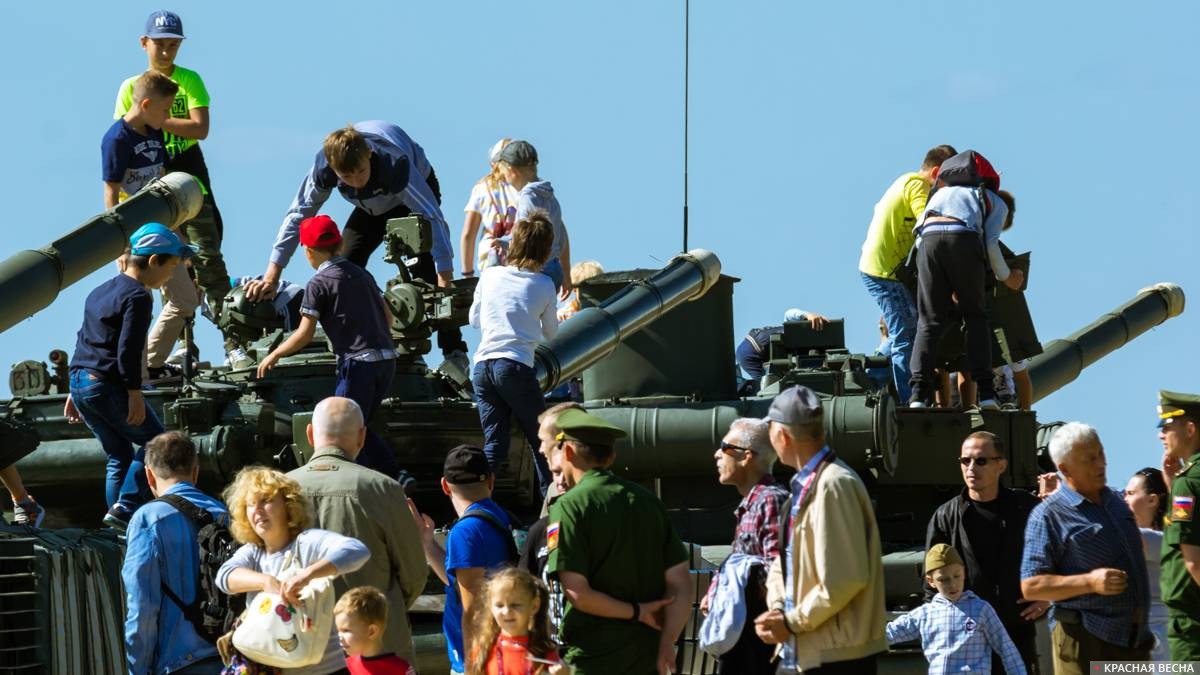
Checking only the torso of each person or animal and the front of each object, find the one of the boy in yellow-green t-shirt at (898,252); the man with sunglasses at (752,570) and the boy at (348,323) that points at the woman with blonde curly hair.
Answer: the man with sunglasses

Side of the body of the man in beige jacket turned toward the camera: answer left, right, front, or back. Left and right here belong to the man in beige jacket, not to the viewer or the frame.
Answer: left

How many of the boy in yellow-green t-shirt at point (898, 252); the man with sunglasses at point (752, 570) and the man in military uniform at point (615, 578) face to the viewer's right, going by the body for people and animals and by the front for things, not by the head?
1

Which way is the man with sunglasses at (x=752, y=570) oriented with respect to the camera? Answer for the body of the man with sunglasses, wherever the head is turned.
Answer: to the viewer's left

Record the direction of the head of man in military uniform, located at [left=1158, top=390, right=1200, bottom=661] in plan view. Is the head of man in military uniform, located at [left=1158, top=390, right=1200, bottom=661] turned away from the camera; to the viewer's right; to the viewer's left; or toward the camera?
to the viewer's left

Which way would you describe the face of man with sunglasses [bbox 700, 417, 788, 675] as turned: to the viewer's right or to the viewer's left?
to the viewer's left

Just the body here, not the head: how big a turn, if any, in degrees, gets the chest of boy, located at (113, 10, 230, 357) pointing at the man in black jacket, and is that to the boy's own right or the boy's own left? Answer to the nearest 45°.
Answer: approximately 45° to the boy's own left

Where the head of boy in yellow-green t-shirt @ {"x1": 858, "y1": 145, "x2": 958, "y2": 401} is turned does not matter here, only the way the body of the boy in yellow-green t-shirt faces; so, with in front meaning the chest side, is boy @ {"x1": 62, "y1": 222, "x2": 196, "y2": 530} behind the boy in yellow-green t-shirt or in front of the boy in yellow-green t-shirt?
behind

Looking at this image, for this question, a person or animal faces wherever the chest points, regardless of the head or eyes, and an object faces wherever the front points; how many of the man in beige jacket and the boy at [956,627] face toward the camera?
1

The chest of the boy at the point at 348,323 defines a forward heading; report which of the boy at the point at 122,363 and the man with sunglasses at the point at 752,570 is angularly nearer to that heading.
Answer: the boy

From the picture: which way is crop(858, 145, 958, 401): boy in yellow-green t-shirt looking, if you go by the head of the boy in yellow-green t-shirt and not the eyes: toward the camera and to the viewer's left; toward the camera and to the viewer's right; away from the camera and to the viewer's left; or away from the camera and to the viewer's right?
away from the camera and to the viewer's right

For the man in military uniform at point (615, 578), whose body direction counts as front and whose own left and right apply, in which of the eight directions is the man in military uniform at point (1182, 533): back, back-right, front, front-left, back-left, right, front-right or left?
back-right
